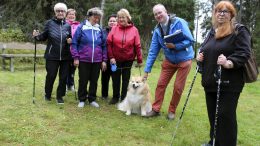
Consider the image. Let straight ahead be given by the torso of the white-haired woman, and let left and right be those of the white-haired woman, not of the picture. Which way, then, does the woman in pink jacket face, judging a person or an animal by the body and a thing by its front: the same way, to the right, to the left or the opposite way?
the same way

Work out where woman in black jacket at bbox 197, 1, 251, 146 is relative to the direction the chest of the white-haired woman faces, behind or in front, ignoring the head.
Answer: in front

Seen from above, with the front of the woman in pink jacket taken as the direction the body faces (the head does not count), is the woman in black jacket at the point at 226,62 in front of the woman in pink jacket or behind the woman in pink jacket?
in front

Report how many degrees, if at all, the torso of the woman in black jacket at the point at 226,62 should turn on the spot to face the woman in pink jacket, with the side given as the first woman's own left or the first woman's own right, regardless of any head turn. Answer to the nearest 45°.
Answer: approximately 90° to the first woman's own right

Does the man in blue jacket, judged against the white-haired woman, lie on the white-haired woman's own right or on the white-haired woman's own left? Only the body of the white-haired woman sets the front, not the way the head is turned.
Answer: on the white-haired woman's own left

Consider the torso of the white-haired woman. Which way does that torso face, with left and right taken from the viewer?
facing the viewer

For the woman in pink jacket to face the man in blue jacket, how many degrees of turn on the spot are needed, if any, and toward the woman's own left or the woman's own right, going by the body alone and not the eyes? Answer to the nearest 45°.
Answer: approximately 45° to the woman's own left

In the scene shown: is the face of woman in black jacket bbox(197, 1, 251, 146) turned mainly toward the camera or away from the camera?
toward the camera

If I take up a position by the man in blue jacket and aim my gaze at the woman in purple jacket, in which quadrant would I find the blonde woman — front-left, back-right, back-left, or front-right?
front-right

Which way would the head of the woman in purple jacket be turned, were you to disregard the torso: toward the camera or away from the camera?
toward the camera

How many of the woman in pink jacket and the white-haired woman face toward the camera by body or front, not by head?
2

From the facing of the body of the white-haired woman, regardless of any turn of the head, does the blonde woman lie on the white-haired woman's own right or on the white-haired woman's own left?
on the white-haired woman's own left
